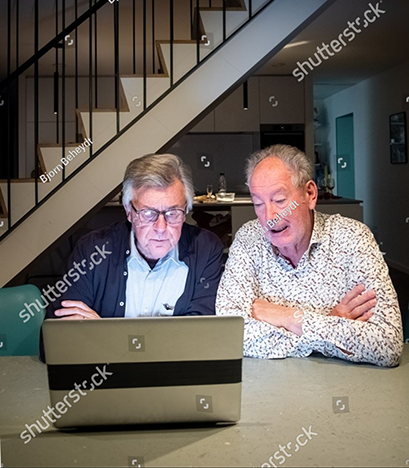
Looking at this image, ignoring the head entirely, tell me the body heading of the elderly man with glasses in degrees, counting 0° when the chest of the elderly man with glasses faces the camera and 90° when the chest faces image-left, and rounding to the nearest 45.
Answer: approximately 0°

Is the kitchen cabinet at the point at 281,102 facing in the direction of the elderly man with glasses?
yes

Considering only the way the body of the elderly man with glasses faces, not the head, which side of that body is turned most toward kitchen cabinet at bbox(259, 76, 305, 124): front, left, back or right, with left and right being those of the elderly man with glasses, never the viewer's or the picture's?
back

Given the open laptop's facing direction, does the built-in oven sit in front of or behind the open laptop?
in front

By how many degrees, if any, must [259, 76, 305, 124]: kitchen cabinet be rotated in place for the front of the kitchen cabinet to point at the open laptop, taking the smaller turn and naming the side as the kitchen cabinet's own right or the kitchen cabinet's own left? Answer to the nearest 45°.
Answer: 0° — it already faces it

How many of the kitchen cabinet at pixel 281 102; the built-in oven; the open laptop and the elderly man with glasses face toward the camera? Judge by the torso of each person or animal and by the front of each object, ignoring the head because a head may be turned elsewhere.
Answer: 3

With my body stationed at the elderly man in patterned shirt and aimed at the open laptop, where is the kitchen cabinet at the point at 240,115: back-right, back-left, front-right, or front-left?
back-right

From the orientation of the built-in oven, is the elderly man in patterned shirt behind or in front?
in front
